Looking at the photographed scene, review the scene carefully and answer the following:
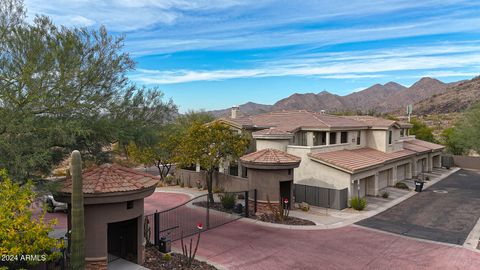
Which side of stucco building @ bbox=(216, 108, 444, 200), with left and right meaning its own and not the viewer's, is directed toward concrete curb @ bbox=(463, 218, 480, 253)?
front

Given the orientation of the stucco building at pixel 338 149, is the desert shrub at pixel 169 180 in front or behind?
behind

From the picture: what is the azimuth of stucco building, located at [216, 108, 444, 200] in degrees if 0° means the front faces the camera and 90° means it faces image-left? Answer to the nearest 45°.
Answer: approximately 315°

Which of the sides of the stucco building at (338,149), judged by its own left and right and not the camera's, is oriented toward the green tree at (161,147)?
right
